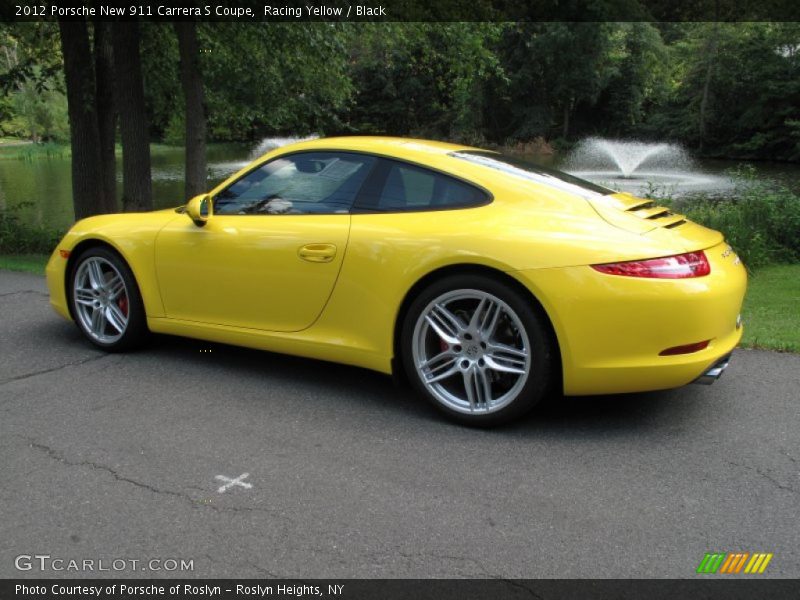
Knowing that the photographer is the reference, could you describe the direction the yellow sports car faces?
facing away from the viewer and to the left of the viewer

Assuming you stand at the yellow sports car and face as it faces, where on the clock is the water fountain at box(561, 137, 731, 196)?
The water fountain is roughly at 2 o'clock from the yellow sports car.

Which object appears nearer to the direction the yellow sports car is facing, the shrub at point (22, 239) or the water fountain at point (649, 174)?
the shrub
